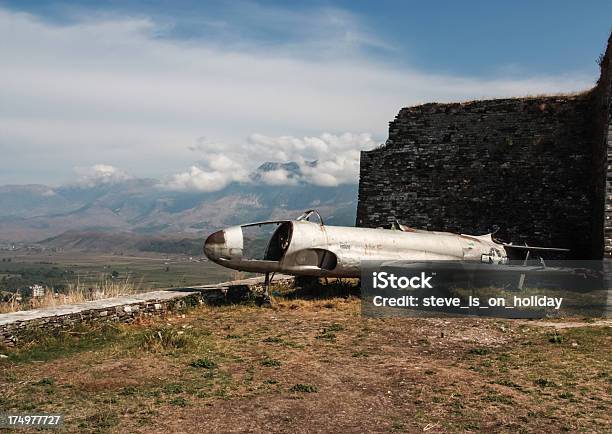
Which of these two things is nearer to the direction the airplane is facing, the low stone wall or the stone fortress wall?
the low stone wall

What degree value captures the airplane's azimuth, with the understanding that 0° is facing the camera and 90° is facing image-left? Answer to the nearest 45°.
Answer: approximately 90°

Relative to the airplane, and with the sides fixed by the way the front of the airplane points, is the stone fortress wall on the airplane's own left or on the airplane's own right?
on the airplane's own right

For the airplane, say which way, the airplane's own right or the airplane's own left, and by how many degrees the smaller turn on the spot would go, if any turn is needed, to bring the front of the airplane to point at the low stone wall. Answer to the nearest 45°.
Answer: approximately 45° to the airplane's own left
